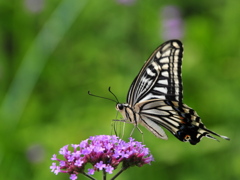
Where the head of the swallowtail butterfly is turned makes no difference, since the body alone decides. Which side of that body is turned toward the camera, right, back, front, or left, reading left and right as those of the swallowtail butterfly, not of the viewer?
left
